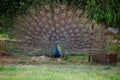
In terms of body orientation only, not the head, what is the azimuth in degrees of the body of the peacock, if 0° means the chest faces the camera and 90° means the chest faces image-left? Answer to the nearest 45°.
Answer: approximately 0°
